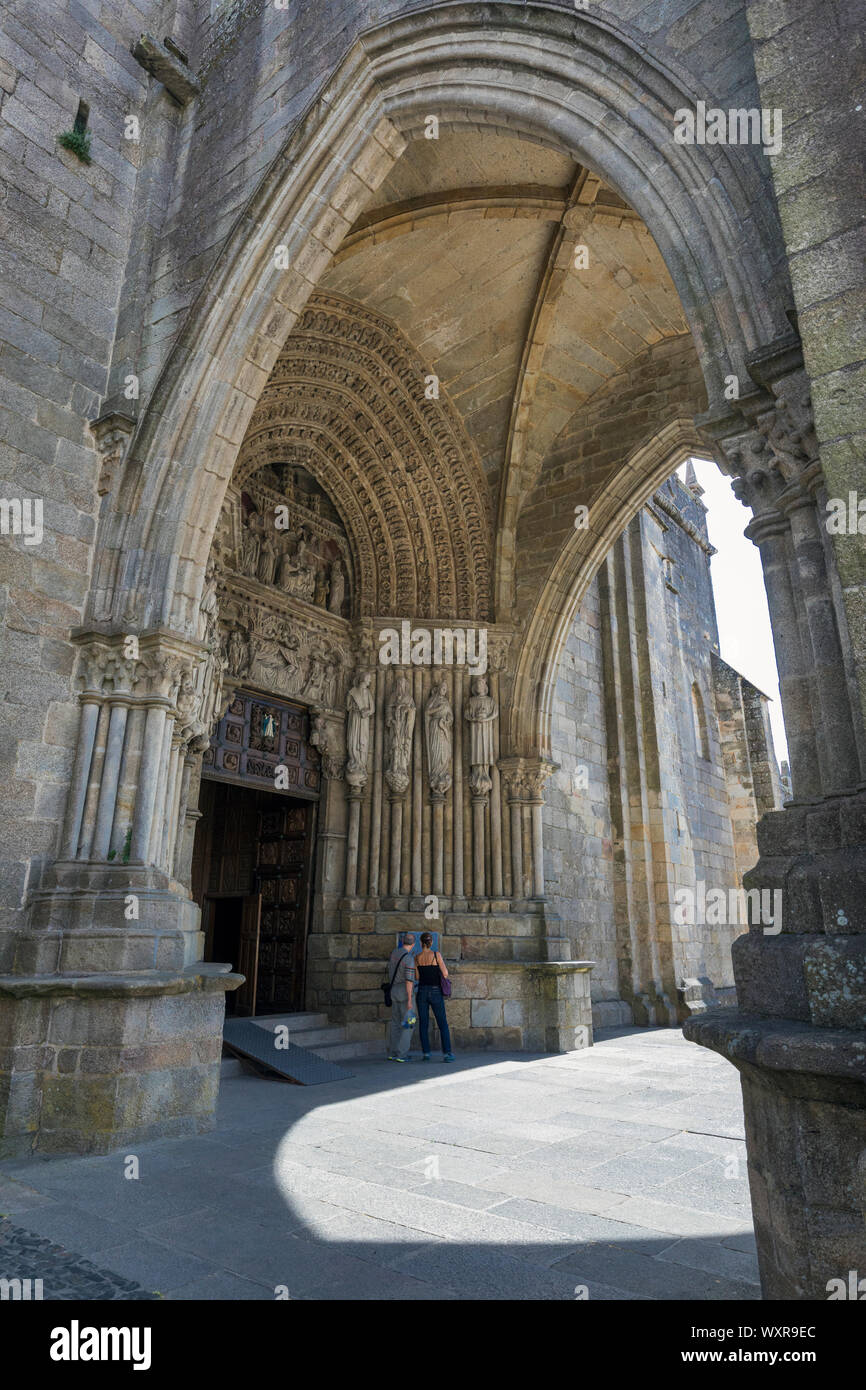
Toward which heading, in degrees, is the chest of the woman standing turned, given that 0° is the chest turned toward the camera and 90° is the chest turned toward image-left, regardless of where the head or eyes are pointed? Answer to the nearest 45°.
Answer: approximately 180°
